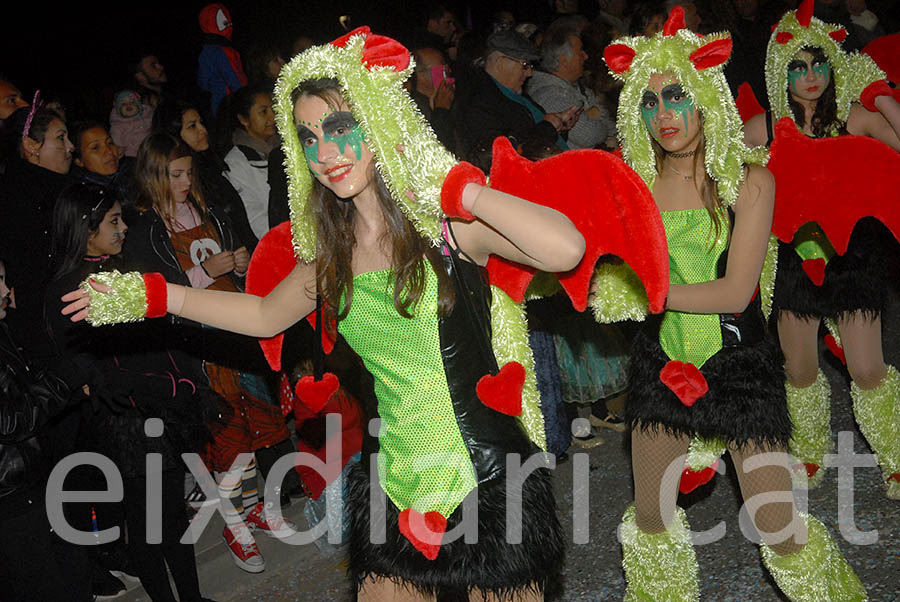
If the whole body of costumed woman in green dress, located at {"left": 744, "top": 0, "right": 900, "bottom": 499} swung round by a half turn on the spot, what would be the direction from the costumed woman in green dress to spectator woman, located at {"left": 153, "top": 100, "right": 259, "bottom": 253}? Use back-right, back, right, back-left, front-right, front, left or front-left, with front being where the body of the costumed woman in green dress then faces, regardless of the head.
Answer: left

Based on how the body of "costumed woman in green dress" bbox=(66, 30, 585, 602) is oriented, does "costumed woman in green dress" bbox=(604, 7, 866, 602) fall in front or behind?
behind

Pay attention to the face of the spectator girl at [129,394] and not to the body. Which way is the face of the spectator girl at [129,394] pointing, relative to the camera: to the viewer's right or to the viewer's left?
to the viewer's right
